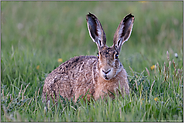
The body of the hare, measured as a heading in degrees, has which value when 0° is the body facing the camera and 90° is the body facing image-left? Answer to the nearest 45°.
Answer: approximately 315°
